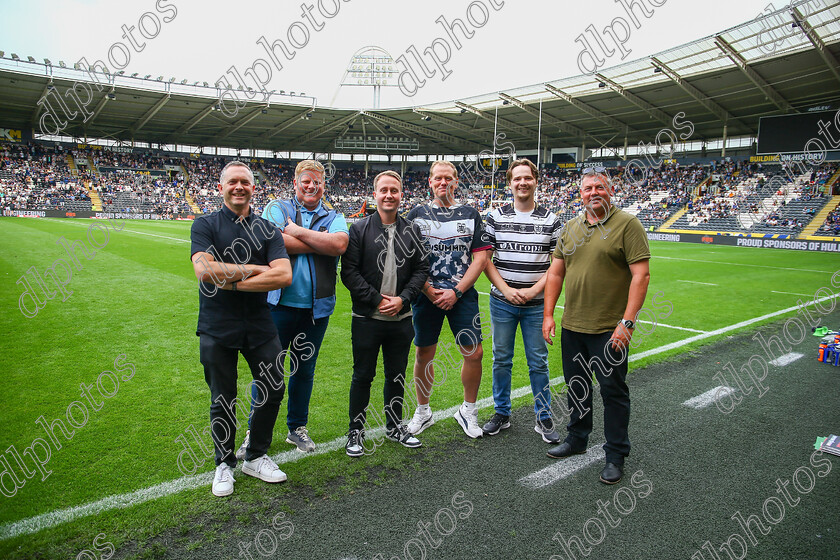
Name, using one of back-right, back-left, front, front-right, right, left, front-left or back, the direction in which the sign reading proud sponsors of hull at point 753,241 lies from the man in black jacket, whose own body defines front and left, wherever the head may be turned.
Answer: back-left

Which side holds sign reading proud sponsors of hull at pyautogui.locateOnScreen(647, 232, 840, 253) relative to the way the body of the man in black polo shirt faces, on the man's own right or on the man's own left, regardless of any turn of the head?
on the man's own left

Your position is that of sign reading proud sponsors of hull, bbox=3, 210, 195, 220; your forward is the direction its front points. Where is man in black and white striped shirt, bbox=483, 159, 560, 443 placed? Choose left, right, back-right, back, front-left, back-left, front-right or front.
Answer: front

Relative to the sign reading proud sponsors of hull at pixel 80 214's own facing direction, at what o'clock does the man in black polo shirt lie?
The man in black polo shirt is roughly at 12 o'clock from the sign reading proud sponsors of hull.

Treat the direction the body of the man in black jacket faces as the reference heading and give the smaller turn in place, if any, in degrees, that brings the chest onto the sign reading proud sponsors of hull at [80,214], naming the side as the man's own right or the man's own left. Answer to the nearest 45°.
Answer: approximately 135° to the man's own right

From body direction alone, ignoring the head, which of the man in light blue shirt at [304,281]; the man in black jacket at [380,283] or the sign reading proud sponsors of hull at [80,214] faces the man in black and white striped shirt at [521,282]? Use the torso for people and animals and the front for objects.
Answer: the sign reading proud sponsors of hull

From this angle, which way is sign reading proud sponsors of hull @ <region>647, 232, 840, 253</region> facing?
toward the camera

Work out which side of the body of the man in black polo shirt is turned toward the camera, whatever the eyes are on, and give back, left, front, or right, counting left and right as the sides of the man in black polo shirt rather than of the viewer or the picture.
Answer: front

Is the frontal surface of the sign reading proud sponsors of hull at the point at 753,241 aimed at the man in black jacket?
yes

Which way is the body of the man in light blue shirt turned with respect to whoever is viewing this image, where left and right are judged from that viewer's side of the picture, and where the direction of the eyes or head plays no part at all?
facing the viewer

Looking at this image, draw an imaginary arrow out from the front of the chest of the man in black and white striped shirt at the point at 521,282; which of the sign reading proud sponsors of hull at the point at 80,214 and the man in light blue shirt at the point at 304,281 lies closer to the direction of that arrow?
the man in light blue shirt

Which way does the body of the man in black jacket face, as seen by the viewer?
toward the camera
